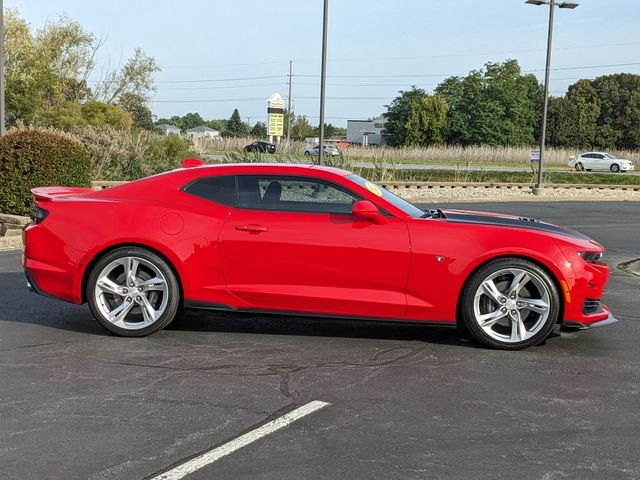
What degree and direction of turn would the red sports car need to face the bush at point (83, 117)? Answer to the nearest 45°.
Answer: approximately 90° to its left

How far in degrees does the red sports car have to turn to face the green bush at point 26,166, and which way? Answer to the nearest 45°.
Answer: approximately 135° to its left

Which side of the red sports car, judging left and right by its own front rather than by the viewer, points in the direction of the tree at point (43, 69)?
left

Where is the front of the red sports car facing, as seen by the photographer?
facing to the right of the viewer
